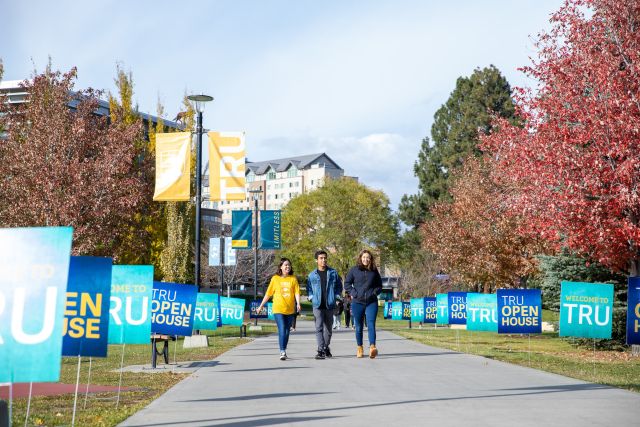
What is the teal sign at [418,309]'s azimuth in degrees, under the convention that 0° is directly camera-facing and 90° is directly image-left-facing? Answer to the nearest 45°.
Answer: approximately 0°

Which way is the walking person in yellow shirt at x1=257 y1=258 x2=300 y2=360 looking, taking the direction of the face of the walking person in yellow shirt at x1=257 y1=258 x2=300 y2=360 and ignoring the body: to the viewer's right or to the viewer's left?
to the viewer's right
